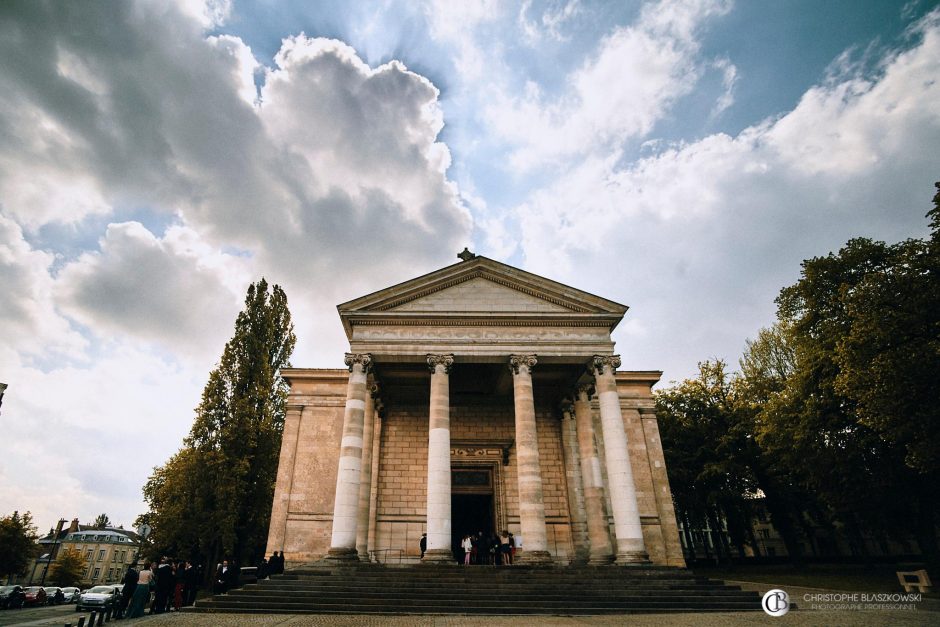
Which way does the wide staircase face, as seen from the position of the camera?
facing the viewer

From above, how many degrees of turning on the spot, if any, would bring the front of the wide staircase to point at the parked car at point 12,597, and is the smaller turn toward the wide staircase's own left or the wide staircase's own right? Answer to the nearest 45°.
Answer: approximately 135° to the wide staircase's own right

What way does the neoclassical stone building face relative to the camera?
toward the camera

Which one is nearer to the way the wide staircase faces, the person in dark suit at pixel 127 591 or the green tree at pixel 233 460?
the person in dark suit

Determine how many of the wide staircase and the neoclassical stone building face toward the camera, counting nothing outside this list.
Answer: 2

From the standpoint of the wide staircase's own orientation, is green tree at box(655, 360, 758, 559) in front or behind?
behind

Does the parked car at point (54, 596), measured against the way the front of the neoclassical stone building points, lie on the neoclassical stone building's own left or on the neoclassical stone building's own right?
on the neoclassical stone building's own right

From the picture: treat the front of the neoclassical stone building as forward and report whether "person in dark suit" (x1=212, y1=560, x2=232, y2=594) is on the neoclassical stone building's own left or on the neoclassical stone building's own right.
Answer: on the neoclassical stone building's own right

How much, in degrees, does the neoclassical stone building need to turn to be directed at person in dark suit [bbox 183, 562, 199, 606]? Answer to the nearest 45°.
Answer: approximately 90° to its right

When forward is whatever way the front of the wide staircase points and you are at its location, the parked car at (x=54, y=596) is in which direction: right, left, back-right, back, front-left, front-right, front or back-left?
back-right

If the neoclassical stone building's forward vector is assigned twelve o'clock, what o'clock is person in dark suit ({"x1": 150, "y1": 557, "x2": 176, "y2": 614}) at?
The person in dark suit is roughly at 2 o'clock from the neoclassical stone building.

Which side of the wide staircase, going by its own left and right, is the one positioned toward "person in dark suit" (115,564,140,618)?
right

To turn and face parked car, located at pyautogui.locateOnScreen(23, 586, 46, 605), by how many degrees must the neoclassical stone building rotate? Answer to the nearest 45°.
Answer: approximately 90° to its right
